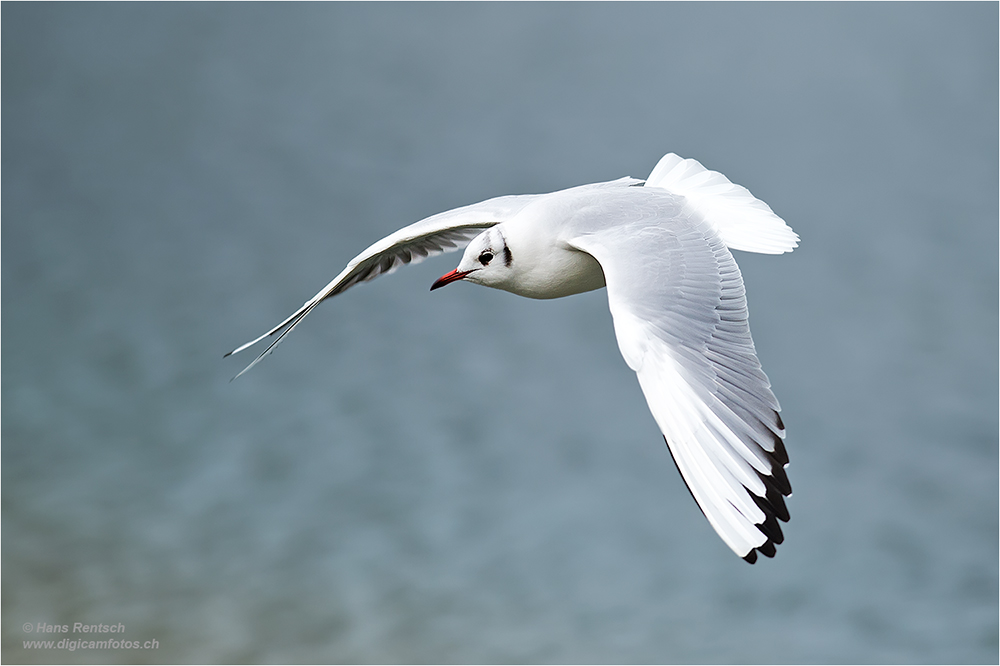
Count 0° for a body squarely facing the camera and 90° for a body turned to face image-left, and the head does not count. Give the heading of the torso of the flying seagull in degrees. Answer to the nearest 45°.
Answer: approximately 45°
